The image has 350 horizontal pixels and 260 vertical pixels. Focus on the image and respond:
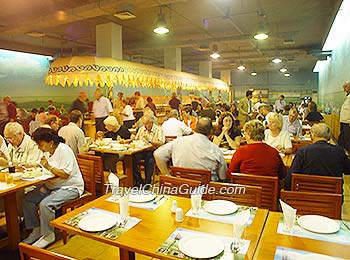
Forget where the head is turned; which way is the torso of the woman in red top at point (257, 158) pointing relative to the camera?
away from the camera

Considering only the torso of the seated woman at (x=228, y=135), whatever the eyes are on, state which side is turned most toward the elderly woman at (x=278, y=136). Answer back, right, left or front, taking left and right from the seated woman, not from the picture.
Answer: left

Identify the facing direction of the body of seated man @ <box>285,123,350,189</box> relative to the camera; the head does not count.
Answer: away from the camera

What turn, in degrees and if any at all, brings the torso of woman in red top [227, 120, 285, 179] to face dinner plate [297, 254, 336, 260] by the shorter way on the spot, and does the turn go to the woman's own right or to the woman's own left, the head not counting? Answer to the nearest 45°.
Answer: approximately 180°

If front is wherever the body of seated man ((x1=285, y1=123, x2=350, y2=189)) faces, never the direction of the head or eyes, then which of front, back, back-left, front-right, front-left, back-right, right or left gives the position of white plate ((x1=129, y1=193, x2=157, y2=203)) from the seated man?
back-left

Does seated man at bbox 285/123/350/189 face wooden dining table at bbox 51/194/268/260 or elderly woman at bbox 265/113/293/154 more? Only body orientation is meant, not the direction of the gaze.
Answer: the elderly woman

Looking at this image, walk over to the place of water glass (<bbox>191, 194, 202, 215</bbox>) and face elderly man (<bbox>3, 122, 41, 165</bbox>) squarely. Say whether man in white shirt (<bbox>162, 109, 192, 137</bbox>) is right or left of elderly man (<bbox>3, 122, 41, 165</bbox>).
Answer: right

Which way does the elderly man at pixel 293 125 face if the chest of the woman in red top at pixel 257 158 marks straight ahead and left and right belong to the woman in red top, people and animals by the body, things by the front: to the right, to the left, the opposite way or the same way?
the opposite way

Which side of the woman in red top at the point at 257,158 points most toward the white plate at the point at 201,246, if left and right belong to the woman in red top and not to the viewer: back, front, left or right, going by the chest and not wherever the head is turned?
back

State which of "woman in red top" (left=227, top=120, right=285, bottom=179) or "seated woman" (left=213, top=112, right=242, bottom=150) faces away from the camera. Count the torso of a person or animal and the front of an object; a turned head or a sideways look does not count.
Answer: the woman in red top

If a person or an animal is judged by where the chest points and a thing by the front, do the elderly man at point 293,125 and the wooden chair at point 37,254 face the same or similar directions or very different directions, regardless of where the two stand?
very different directions

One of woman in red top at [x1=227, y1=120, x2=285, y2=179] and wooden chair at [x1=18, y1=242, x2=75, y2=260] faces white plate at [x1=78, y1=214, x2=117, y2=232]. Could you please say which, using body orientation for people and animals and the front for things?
the wooden chair

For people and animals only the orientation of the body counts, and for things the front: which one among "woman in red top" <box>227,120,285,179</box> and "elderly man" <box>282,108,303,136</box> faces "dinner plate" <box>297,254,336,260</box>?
the elderly man

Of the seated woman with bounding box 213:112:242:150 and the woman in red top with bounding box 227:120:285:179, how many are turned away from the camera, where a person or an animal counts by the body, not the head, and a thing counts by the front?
1
